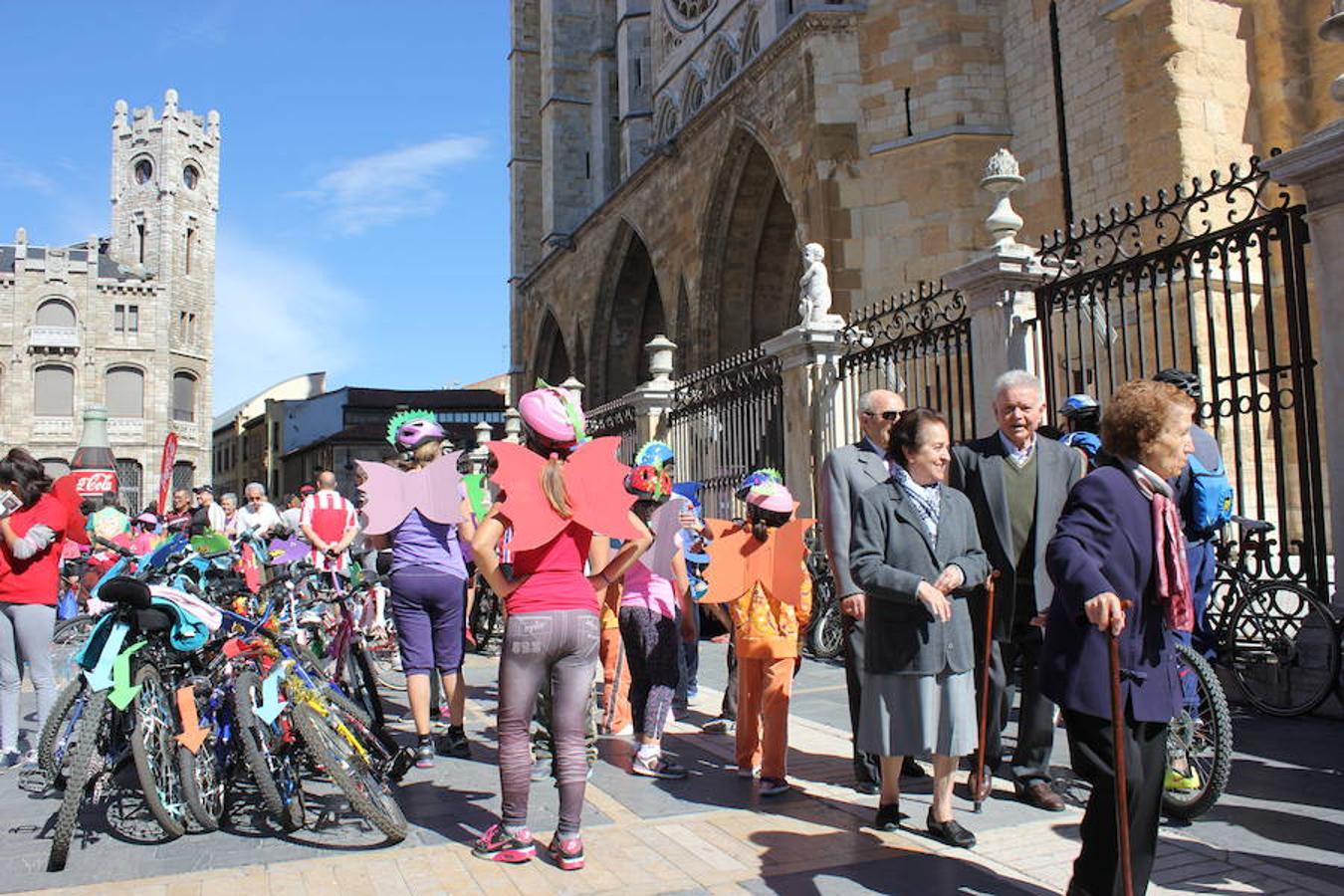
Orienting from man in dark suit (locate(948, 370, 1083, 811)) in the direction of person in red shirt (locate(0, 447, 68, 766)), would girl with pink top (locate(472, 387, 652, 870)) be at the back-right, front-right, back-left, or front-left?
front-left

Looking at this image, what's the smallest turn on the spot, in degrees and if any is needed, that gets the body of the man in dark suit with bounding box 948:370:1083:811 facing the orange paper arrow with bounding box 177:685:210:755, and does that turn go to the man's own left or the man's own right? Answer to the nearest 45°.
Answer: approximately 45° to the man's own right

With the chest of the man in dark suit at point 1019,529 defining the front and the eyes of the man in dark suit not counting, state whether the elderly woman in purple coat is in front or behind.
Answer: in front

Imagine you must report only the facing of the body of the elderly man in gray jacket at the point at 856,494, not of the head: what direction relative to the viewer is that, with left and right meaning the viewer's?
facing the viewer and to the right of the viewer

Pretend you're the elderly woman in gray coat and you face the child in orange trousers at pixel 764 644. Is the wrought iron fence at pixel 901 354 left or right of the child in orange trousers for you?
right

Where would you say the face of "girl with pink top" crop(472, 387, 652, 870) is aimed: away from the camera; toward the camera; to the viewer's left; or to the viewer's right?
away from the camera

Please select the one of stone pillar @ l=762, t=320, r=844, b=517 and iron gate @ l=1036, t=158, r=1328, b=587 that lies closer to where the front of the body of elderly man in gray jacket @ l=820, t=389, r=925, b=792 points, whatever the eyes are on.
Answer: the iron gate

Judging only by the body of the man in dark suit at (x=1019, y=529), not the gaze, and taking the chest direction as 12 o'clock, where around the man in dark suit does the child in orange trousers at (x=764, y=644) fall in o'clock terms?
The child in orange trousers is roughly at 3 o'clock from the man in dark suit.

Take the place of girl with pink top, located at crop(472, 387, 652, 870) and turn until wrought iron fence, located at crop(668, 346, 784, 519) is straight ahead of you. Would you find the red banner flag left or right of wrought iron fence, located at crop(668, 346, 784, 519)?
left

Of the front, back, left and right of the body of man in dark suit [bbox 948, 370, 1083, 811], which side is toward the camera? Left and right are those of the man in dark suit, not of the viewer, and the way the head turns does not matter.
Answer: front

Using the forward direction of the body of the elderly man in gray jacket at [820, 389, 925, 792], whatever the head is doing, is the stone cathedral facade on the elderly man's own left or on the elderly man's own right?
on the elderly man's own left

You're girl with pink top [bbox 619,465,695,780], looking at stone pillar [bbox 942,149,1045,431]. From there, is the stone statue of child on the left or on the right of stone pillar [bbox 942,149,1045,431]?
left

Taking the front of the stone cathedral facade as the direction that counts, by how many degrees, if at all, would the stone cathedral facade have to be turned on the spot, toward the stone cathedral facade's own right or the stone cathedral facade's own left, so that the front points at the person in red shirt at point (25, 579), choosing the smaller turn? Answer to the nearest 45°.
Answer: approximately 45° to the stone cathedral facade's own left

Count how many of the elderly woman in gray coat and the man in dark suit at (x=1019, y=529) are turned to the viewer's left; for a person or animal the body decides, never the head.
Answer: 0

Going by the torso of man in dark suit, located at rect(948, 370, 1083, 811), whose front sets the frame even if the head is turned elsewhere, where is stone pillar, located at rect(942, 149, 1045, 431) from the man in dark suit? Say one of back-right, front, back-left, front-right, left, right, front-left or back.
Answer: back

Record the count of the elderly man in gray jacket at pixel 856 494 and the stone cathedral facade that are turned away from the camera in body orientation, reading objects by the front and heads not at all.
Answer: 0
